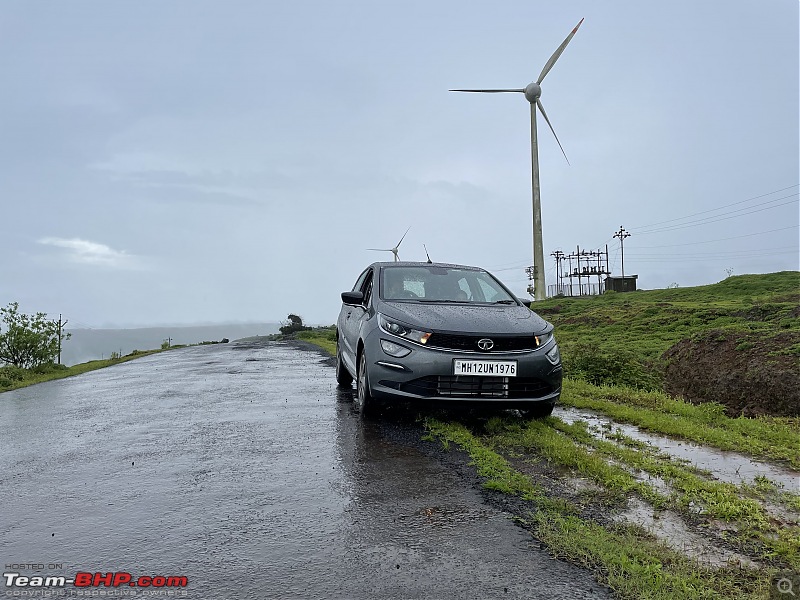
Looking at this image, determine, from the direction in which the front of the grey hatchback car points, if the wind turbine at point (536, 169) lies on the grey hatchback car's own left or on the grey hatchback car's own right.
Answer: on the grey hatchback car's own left

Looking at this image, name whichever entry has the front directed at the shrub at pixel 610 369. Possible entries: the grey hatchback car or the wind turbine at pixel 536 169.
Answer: the wind turbine

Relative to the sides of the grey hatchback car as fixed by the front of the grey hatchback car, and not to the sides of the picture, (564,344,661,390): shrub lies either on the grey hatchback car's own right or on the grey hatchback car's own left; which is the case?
on the grey hatchback car's own left

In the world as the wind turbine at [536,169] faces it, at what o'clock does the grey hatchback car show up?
The grey hatchback car is roughly at 12 o'clock from the wind turbine.

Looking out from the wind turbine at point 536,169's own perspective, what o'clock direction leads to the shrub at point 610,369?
The shrub is roughly at 12 o'clock from the wind turbine.

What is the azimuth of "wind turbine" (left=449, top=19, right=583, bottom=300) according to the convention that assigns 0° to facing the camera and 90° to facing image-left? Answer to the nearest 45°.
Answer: approximately 0°
